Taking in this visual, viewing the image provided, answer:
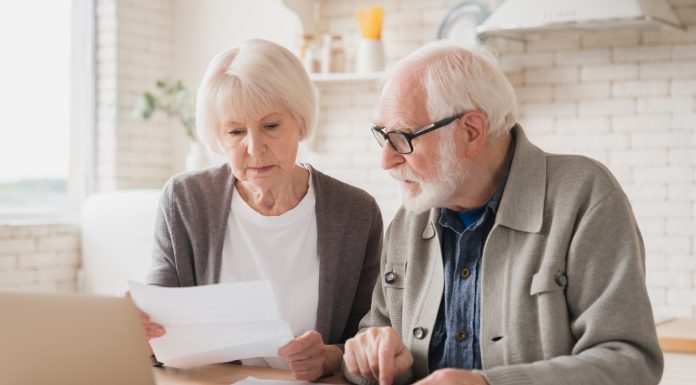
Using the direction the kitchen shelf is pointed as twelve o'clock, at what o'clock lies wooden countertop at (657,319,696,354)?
The wooden countertop is roughly at 11 o'clock from the kitchen shelf.

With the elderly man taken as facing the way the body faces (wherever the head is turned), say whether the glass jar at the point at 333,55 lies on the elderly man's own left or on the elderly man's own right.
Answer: on the elderly man's own right

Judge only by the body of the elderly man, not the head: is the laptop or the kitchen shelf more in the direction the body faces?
the laptop

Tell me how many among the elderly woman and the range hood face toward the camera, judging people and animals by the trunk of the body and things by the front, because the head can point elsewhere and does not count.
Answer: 2

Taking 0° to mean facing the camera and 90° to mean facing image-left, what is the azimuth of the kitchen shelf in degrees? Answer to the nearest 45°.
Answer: approximately 0°

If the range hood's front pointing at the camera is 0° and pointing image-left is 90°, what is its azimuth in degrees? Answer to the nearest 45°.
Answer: approximately 0°

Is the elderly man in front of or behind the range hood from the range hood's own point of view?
in front

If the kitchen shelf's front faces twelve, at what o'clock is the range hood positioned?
The range hood is roughly at 10 o'clock from the kitchen shelf.

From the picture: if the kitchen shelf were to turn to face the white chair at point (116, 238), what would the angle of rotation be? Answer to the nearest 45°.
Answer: approximately 90° to its right

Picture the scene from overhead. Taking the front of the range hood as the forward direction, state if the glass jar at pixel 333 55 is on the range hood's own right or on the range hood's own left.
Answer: on the range hood's own right
